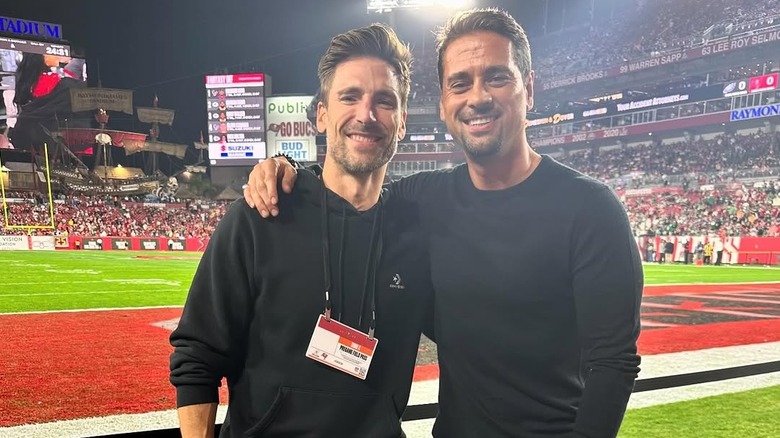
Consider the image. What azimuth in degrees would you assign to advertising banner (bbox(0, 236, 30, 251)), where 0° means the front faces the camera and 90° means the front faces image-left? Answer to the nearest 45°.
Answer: approximately 0°

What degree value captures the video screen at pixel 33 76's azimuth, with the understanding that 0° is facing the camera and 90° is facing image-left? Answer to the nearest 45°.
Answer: approximately 315°

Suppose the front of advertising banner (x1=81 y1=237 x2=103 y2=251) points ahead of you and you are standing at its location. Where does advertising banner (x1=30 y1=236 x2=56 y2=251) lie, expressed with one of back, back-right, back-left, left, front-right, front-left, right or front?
right

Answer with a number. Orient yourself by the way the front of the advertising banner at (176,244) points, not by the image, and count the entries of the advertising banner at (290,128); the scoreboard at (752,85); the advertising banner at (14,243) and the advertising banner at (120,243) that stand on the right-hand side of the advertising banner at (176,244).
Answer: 2

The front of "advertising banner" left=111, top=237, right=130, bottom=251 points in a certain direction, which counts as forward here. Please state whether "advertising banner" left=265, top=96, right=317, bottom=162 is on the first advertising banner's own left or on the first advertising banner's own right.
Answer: on the first advertising banner's own left
